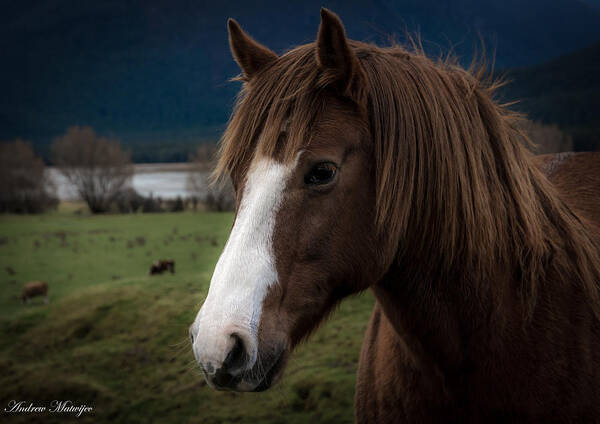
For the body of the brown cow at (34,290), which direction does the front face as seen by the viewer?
to the viewer's left

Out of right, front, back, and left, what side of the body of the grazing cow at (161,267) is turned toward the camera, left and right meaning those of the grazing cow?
left

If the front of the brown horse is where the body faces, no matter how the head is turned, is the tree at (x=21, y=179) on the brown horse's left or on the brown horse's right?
on the brown horse's right

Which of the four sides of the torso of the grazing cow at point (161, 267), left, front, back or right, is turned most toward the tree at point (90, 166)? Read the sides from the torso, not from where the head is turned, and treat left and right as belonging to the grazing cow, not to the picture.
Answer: right

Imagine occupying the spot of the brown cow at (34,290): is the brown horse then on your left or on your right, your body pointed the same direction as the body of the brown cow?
on your left

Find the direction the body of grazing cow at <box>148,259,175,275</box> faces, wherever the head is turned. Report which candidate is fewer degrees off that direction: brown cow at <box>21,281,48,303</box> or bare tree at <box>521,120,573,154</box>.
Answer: the brown cow

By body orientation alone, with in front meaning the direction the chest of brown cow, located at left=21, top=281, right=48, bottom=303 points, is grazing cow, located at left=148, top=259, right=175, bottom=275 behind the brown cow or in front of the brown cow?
behind

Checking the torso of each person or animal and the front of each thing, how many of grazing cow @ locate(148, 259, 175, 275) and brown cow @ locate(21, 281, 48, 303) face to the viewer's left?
2
